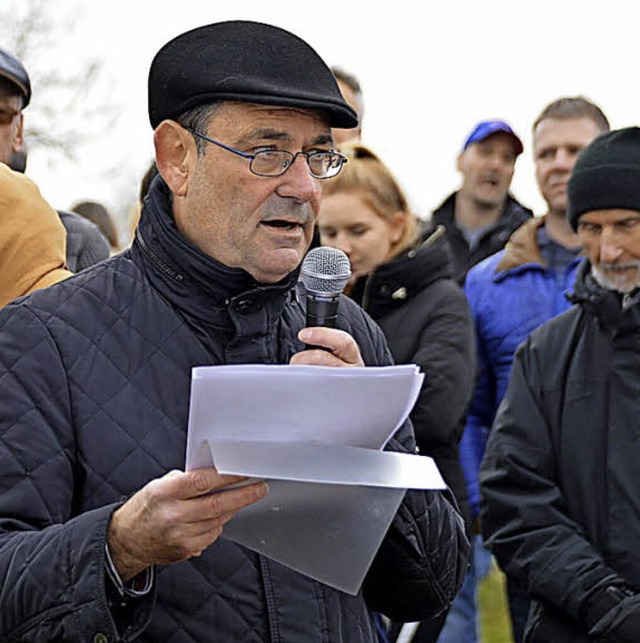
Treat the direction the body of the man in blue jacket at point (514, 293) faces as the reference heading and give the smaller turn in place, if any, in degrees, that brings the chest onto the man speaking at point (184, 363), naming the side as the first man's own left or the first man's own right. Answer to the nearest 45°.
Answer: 0° — they already face them

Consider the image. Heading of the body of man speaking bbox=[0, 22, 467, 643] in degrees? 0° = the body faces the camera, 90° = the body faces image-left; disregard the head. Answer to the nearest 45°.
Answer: approximately 315°

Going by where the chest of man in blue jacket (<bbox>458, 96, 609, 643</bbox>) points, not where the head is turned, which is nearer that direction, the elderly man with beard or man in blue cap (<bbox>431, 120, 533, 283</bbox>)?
the elderly man with beard

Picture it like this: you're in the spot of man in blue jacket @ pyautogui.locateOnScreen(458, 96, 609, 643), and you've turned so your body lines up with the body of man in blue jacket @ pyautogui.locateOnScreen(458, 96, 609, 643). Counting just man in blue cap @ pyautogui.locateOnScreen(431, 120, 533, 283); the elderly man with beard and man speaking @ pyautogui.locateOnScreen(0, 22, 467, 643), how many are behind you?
1

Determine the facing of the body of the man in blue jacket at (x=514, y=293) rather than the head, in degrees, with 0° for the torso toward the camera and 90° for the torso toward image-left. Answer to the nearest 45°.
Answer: approximately 0°

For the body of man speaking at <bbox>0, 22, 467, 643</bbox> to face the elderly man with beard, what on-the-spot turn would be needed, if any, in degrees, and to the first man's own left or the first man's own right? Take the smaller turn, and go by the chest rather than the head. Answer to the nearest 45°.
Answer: approximately 90° to the first man's own left

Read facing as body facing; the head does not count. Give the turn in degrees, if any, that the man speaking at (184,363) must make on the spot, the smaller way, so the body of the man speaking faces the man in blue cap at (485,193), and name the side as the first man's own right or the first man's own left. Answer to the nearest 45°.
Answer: approximately 135° to the first man's own left

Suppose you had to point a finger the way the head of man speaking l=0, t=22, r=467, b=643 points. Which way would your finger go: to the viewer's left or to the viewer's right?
to the viewer's right

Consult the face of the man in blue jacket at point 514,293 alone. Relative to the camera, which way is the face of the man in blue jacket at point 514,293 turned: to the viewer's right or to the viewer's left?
to the viewer's left

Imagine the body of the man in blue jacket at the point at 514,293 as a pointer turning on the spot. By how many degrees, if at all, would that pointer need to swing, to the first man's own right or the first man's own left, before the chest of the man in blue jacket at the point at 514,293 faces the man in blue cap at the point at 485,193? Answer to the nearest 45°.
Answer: approximately 180°

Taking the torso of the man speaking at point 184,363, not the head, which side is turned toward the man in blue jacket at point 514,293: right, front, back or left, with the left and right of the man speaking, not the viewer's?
left

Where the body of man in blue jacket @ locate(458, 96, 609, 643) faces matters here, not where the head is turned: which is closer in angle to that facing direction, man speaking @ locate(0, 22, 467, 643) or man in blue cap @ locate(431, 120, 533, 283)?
the man speaking
